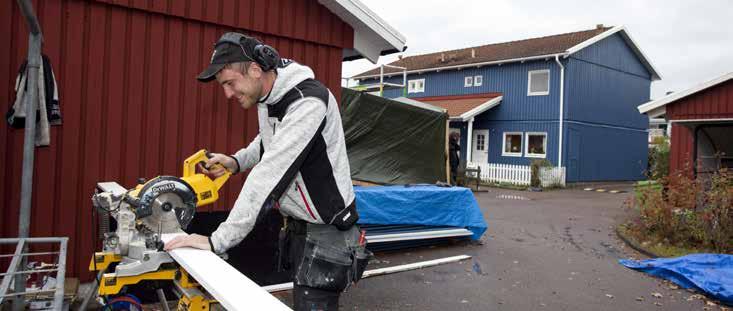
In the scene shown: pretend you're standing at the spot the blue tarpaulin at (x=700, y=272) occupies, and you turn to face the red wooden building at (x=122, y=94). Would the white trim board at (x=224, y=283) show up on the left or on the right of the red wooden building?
left

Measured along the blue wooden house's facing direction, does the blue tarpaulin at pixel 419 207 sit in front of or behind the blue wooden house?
in front

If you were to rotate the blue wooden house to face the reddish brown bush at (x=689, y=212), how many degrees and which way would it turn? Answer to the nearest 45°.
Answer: approximately 45° to its left

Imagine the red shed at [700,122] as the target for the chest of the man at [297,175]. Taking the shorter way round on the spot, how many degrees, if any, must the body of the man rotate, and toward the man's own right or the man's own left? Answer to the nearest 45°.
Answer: approximately 135° to the man's own right

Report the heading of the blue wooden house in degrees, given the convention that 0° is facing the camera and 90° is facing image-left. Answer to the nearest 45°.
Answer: approximately 45°

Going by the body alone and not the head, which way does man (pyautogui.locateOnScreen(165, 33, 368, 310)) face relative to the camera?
to the viewer's left

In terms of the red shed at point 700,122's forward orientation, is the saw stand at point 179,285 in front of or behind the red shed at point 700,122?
in front

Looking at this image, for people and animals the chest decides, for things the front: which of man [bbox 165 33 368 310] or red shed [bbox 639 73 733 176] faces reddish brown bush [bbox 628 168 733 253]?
the red shed
